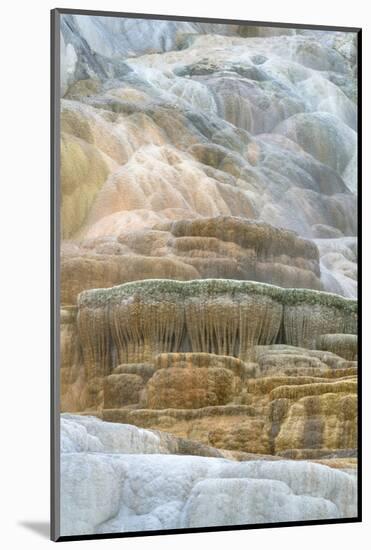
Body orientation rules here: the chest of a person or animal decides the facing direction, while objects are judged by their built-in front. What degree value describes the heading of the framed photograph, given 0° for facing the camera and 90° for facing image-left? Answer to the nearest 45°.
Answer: approximately 315°
